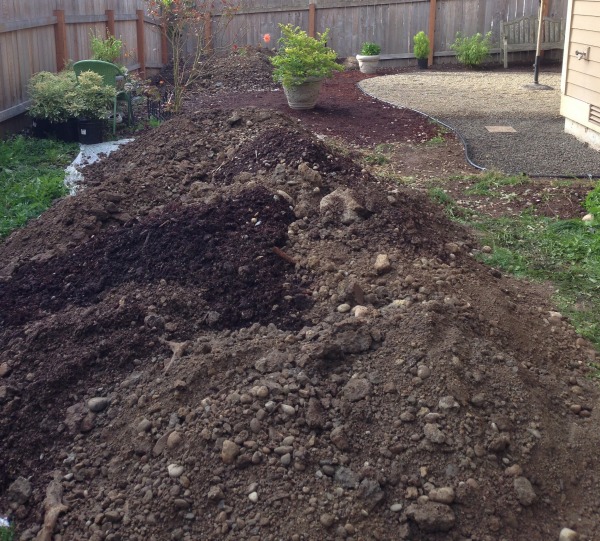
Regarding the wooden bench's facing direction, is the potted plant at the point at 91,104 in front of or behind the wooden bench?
in front

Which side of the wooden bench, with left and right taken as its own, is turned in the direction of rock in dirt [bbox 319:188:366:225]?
front

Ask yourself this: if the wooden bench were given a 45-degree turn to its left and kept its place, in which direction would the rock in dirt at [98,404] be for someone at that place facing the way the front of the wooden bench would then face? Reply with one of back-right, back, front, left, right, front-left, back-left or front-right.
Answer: front-right

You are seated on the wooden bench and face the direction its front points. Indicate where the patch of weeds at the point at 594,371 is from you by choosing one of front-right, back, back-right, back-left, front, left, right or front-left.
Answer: front

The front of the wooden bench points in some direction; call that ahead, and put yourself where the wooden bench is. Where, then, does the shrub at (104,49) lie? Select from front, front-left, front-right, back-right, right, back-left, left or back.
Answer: front-right

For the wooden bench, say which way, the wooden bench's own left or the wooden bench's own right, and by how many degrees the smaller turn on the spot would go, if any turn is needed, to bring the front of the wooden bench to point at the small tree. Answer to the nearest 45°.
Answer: approximately 45° to the wooden bench's own right

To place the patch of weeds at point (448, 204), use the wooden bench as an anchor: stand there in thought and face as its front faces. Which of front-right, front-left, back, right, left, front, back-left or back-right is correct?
front

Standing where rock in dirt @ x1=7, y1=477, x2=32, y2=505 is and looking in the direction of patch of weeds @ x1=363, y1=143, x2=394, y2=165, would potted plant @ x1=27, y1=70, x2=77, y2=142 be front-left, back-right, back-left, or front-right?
front-left

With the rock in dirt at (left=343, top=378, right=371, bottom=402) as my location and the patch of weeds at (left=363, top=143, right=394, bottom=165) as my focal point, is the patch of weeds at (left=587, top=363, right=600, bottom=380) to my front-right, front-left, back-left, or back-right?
front-right

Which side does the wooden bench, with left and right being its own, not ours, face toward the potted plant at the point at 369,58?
right

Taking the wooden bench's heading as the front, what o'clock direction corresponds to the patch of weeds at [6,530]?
The patch of weeds is roughly at 12 o'clock from the wooden bench.

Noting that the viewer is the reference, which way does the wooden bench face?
facing the viewer

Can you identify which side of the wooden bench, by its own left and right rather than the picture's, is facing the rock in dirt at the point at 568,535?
front

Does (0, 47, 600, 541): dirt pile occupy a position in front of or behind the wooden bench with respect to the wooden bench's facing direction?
in front

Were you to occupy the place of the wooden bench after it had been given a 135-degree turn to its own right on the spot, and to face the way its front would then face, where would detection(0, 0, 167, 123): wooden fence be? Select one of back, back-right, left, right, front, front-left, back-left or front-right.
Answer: left

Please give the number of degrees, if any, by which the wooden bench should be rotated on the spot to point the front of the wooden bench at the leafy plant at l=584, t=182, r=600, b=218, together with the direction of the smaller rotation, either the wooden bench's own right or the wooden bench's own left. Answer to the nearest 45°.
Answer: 0° — it already faces it
